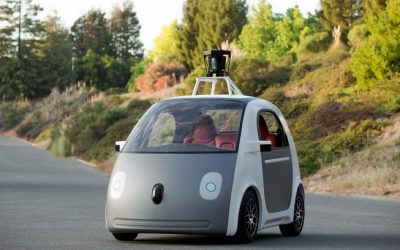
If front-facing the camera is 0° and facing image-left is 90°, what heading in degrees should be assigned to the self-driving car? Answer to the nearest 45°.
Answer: approximately 45°

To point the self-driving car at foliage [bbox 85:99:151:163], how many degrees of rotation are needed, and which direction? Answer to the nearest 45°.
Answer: approximately 135° to its right

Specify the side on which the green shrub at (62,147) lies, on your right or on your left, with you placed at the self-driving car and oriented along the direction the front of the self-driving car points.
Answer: on your right

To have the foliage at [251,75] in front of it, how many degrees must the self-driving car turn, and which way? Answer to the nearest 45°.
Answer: approximately 135° to its right

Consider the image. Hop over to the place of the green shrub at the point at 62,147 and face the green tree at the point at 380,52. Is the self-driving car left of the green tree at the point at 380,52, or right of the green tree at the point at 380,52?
right

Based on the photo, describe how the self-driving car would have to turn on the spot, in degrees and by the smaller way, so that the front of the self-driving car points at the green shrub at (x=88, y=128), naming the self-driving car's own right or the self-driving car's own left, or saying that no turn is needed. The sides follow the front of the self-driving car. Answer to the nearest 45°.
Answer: approximately 135° to the self-driving car's own right

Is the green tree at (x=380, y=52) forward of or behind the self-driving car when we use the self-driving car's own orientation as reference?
behind
